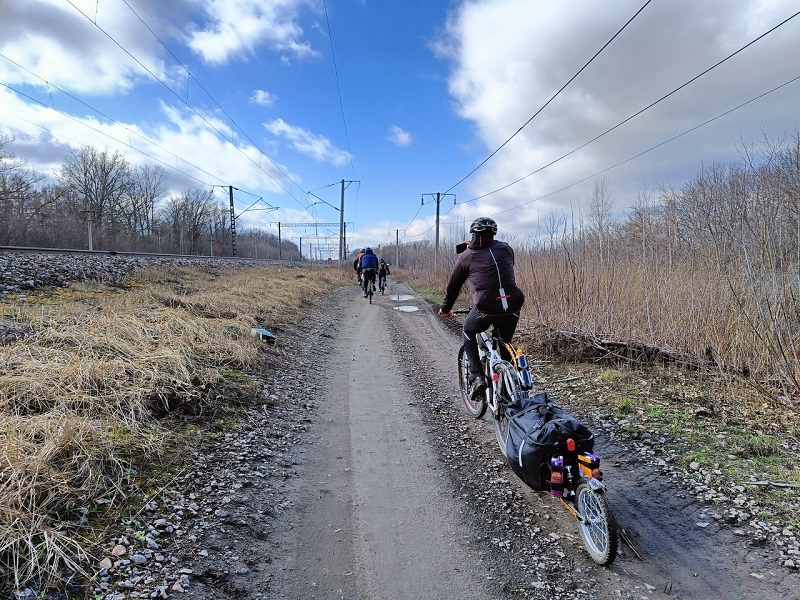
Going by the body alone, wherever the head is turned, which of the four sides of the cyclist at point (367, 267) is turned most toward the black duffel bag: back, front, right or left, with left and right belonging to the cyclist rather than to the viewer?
back

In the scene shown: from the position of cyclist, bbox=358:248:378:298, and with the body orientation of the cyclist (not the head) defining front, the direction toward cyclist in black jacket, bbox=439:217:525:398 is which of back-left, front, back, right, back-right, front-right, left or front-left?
back

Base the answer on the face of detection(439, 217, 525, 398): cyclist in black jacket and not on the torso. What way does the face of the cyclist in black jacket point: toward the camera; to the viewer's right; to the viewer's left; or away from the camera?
away from the camera

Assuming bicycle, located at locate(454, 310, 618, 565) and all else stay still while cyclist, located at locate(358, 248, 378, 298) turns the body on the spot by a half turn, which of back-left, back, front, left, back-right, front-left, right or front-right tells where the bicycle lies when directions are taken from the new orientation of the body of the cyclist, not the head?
front

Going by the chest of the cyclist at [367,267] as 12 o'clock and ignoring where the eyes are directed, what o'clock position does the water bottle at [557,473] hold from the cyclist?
The water bottle is roughly at 6 o'clock from the cyclist.

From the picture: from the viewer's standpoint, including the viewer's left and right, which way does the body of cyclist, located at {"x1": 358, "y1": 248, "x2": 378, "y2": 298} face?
facing away from the viewer
